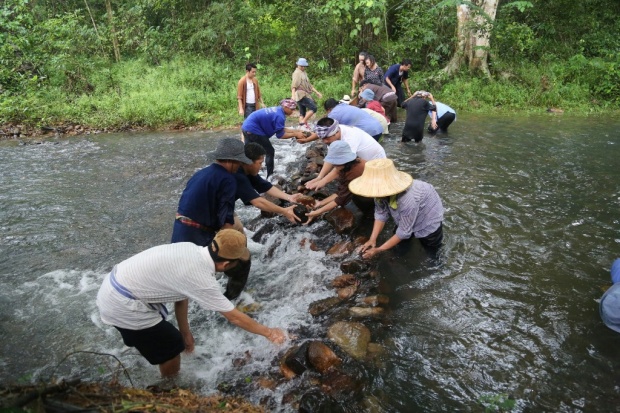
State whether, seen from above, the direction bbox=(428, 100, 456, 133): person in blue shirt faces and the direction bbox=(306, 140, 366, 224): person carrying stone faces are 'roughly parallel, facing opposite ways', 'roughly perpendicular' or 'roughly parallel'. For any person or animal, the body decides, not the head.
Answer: roughly parallel

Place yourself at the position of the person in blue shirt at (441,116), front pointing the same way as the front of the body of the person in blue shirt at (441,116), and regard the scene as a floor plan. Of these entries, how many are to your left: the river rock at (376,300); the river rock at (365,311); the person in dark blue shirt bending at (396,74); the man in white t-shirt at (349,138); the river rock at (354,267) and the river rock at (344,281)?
5

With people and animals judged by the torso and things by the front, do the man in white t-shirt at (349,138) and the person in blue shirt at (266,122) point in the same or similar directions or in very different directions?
very different directions

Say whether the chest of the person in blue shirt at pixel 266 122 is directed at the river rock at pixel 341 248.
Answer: no

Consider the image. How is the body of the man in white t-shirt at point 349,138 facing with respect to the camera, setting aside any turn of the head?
to the viewer's left

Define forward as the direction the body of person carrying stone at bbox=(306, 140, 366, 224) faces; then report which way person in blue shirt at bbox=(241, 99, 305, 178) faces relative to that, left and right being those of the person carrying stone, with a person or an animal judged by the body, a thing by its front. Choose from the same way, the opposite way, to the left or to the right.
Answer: the opposite way

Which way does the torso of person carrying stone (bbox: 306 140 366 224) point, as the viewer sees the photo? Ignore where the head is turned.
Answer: to the viewer's left

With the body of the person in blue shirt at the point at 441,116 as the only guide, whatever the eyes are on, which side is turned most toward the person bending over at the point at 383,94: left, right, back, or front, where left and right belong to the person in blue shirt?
front

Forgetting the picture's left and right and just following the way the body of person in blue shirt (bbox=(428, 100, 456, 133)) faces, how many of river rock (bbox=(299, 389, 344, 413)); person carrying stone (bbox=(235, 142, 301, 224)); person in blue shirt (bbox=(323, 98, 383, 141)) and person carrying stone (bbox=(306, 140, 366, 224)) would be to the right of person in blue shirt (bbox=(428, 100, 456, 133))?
0

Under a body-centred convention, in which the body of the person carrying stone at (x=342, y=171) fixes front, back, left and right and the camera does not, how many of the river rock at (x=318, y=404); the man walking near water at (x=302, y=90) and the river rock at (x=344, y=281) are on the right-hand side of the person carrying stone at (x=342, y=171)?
1

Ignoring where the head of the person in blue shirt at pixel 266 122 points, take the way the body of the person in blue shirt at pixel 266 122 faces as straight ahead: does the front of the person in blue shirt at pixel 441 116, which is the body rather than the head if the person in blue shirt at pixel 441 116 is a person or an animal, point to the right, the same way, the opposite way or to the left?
the opposite way

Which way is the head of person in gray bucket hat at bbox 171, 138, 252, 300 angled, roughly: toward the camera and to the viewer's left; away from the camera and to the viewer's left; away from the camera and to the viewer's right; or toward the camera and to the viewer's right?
away from the camera and to the viewer's right

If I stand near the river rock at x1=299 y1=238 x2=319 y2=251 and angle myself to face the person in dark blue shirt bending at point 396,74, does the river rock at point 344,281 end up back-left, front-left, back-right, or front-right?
back-right

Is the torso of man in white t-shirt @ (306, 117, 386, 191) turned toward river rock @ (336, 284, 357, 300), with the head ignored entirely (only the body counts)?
no

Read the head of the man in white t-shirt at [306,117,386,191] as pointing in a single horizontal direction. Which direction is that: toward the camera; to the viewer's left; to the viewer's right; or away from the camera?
to the viewer's left

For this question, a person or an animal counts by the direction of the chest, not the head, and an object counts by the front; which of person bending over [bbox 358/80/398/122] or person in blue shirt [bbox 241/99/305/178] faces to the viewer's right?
the person in blue shirt

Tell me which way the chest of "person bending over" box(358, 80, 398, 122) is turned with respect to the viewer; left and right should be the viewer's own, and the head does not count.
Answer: facing to the left of the viewer

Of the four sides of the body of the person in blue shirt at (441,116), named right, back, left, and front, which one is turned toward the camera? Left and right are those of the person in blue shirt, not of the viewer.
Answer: left
